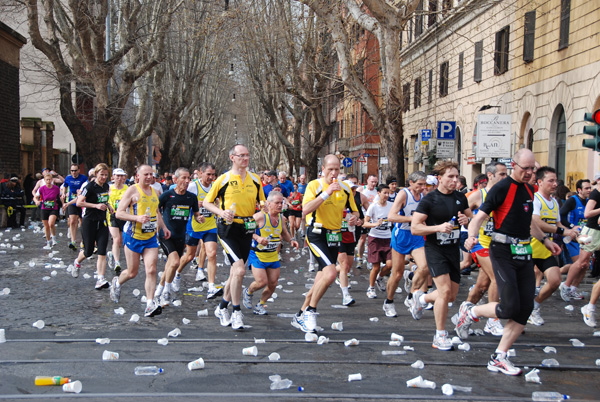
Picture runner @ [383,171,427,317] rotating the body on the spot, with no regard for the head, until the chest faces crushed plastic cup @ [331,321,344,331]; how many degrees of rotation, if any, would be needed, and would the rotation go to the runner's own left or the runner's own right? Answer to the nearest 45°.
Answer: approximately 90° to the runner's own right

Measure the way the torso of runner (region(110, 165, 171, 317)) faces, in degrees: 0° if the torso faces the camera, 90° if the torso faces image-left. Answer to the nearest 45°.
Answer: approximately 315°

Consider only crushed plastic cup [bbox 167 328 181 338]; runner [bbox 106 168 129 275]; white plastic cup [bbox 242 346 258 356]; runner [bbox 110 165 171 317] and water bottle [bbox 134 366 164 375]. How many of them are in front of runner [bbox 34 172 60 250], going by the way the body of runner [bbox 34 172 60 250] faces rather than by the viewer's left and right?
5

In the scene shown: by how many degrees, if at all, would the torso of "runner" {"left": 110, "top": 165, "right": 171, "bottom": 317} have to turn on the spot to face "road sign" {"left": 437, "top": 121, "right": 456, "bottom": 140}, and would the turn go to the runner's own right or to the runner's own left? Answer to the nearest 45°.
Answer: approximately 90° to the runner's own left

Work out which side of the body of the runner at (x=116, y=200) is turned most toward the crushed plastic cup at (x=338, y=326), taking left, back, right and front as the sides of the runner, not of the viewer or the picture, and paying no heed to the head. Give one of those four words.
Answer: front

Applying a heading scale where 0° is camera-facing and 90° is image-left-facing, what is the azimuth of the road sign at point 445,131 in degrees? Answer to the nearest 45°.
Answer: approximately 0°

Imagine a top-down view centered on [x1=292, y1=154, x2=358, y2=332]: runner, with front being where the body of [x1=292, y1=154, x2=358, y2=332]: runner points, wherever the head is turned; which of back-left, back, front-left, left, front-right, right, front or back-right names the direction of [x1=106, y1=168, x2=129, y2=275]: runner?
back

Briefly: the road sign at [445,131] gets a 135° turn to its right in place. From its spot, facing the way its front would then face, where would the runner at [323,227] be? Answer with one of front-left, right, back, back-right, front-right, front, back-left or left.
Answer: back-left

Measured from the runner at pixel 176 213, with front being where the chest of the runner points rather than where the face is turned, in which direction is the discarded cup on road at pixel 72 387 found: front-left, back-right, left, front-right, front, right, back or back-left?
front-right

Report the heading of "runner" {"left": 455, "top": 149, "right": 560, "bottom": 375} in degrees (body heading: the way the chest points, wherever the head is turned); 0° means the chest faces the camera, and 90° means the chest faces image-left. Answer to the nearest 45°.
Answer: approximately 315°

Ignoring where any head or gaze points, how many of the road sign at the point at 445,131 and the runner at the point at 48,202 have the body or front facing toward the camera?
2

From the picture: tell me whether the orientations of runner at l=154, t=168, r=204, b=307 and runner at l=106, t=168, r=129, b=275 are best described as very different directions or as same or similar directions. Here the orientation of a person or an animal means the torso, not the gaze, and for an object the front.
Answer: same or similar directions

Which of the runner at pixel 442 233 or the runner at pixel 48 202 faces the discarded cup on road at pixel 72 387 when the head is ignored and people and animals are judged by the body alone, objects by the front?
the runner at pixel 48 202

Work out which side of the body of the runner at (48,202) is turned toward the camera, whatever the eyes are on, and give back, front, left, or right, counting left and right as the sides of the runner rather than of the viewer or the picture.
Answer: front

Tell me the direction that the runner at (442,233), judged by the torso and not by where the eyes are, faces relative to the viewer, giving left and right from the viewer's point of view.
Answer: facing the viewer and to the right of the viewer
